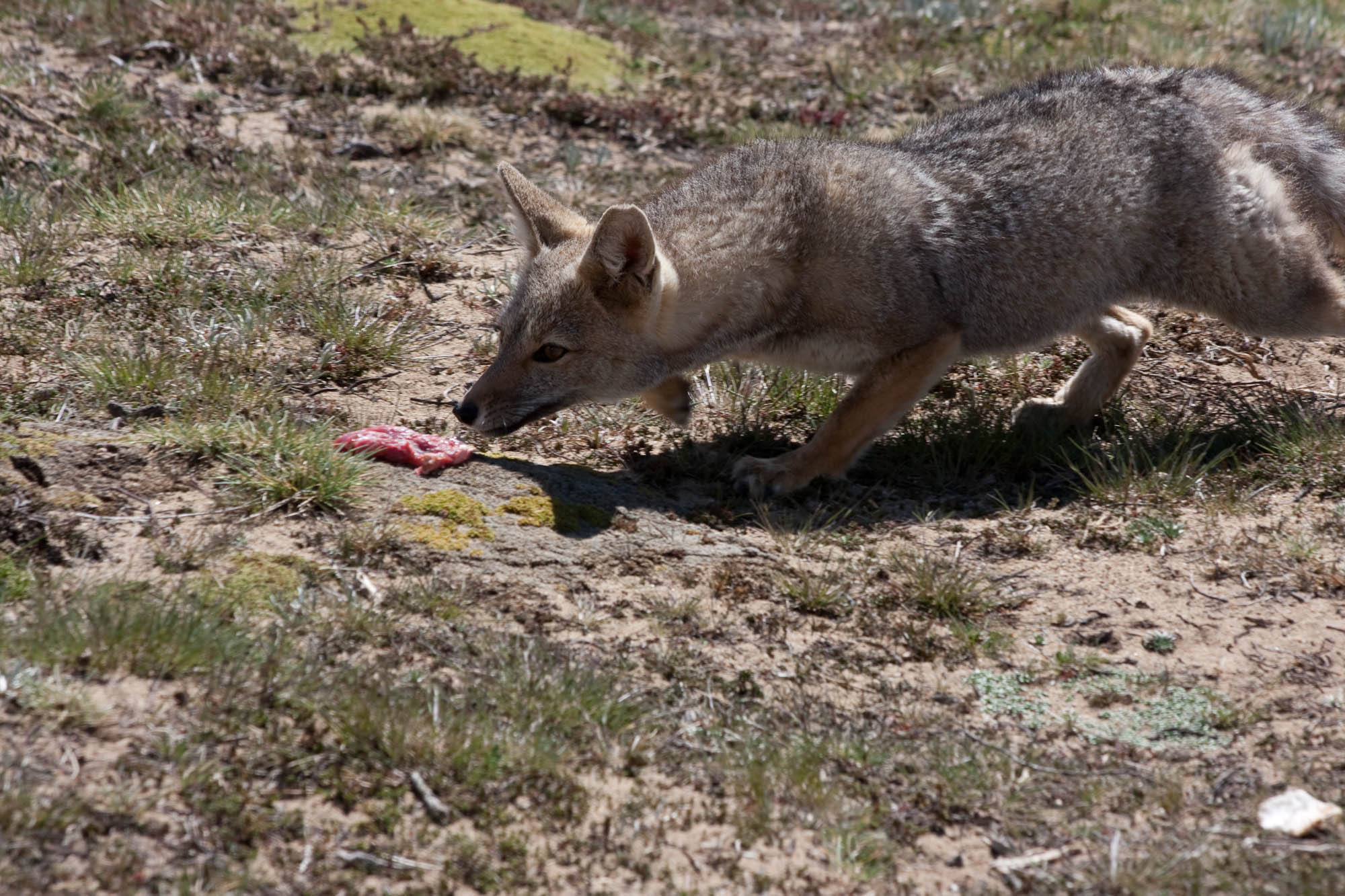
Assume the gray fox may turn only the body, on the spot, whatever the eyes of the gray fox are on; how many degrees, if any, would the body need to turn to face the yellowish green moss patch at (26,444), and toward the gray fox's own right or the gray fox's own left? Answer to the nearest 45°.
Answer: approximately 45° to the gray fox's own left

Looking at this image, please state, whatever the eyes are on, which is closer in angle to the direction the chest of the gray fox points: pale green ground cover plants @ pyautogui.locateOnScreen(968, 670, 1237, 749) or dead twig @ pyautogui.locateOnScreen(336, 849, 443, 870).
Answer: the dead twig

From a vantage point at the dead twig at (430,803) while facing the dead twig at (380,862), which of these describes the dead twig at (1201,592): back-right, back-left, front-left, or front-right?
back-left

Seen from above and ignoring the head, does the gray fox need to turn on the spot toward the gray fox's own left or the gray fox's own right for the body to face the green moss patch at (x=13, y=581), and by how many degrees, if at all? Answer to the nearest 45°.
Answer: approximately 45° to the gray fox's own left

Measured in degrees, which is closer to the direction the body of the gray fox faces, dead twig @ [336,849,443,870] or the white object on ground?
the dead twig

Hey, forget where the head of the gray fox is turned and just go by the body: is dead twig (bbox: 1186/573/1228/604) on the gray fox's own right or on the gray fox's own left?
on the gray fox's own left

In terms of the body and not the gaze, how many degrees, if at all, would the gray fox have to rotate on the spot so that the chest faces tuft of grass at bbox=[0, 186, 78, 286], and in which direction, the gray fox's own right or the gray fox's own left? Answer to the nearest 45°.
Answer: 0° — it already faces it

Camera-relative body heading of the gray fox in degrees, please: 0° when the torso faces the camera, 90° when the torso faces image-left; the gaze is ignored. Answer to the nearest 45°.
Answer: approximately 90°

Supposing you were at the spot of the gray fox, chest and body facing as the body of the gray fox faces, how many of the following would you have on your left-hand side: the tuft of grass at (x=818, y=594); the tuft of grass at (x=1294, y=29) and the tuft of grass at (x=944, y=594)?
2

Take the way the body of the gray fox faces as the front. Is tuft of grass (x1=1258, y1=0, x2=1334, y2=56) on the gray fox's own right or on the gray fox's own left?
on the gray fox's own right

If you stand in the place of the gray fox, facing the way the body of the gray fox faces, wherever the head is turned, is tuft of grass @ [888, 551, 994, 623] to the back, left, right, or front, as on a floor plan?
left
